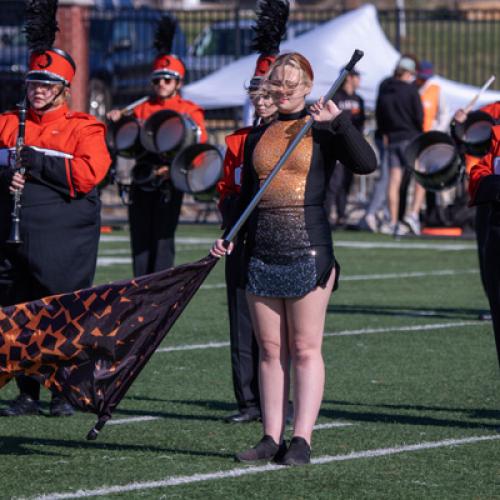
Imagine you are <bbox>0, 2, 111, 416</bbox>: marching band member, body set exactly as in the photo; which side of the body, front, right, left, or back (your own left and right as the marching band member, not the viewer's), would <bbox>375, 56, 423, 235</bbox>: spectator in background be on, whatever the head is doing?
back
